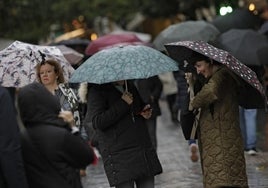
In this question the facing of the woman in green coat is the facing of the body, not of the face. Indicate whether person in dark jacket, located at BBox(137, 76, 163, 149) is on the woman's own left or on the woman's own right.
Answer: on the woman's own right

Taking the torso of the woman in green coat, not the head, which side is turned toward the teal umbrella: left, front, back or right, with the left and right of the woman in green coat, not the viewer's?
front

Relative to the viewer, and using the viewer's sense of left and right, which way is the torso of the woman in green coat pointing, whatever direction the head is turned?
facing to the left of the viewer

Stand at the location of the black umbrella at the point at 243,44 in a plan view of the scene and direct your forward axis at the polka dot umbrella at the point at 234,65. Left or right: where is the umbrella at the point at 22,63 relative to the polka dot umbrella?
right

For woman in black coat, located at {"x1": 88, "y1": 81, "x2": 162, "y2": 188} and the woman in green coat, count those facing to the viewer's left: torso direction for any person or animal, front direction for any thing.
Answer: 1

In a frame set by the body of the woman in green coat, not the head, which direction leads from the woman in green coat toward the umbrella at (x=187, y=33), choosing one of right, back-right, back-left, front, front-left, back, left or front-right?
right

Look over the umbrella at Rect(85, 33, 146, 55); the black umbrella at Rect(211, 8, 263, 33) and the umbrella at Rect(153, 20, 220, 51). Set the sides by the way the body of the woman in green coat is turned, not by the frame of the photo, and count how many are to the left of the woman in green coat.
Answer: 0

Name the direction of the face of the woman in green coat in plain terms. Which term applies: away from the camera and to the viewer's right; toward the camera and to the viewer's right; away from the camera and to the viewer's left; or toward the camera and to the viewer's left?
toward the camera and to the viewer's left
